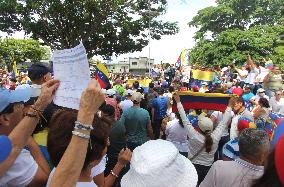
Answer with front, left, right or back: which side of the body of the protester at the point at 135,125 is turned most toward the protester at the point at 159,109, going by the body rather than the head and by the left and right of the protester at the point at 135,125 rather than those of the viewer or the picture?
front

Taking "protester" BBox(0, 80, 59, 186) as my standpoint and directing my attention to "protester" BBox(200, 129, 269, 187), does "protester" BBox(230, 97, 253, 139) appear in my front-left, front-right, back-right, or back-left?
front-left

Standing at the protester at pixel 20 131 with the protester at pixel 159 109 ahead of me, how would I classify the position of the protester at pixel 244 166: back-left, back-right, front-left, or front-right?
front-right

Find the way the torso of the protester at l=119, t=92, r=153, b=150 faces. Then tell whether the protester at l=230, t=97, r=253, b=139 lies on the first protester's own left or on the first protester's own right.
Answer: on the first protester's own right

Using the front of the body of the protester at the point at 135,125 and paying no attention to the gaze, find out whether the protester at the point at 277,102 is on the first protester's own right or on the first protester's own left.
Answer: on the first protester's own right

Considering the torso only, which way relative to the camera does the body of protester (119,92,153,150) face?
away from the camera

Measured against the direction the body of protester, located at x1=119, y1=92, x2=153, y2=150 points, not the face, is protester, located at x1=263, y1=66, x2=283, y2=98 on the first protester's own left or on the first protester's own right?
on the first protester's own right

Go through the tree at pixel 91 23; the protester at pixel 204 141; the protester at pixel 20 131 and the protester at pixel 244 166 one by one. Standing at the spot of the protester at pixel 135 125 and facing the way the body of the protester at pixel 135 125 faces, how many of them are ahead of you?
1

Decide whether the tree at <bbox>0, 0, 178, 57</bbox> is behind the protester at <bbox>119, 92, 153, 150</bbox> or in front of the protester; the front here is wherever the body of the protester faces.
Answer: in front

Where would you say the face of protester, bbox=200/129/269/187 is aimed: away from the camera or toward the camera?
away from the camera

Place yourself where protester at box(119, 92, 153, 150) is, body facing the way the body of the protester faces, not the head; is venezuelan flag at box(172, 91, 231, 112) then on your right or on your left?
on your right
